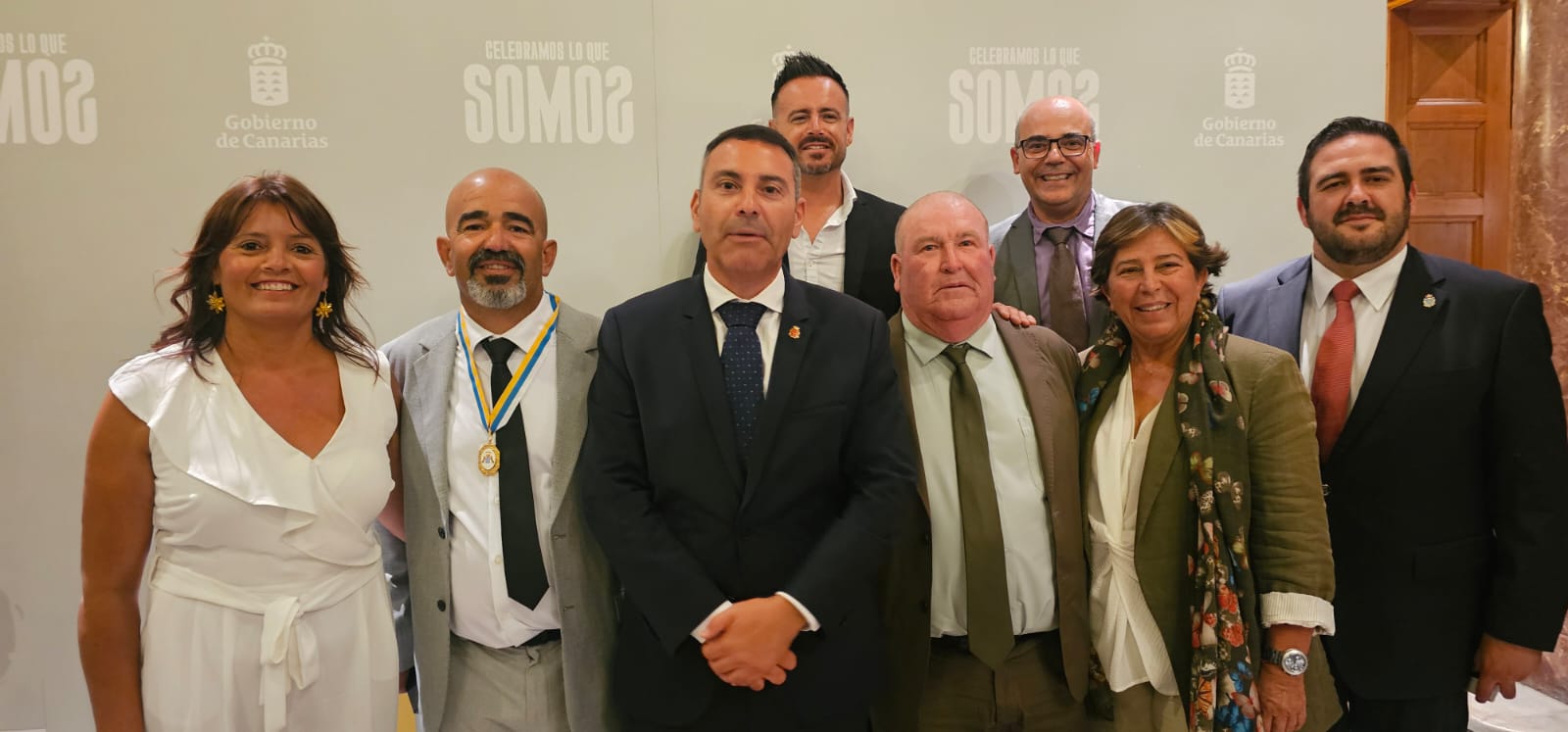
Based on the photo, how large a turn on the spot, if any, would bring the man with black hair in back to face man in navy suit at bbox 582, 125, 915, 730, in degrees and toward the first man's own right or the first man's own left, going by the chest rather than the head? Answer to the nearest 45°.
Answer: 0° — they already face them

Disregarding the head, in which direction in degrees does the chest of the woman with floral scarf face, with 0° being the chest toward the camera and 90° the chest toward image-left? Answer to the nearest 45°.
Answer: approximately 45°

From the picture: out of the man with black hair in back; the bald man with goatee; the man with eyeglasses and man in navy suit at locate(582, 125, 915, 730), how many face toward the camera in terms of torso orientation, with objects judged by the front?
4

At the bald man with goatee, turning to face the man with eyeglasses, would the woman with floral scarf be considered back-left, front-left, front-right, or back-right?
front-right

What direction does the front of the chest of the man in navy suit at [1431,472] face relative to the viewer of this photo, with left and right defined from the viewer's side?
facing the viewer and to the left of the viewer

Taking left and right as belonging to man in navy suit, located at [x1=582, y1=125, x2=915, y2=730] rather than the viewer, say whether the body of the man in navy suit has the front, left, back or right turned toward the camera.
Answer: front

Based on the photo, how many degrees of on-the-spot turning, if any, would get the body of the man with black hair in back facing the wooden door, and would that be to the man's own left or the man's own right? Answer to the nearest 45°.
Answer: approximately 135° to the man's own left

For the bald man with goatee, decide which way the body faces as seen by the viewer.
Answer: toward the camera

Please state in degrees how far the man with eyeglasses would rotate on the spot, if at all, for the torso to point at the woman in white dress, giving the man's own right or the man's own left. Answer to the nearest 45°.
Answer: approximately 45° to the man's own right

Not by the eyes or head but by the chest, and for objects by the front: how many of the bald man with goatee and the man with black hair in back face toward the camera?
2

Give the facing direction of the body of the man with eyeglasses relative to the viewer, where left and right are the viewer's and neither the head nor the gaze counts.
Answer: facing the viewer
